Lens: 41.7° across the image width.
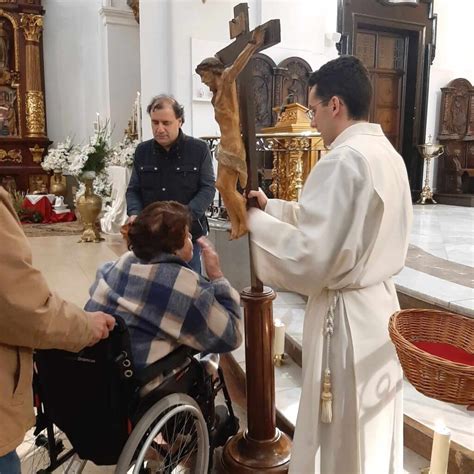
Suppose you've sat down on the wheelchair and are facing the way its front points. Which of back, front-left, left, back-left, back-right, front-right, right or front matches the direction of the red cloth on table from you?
front-left

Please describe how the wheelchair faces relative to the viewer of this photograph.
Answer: facing away from the viewer and to the right of the viewer

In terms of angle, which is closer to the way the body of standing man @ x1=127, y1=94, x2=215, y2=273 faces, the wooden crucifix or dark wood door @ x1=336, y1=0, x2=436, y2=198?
the wooden crucifix

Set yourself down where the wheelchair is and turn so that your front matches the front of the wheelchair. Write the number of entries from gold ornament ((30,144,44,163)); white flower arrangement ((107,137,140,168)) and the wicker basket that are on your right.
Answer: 1

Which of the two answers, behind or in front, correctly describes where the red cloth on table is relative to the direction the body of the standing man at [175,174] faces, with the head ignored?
behind

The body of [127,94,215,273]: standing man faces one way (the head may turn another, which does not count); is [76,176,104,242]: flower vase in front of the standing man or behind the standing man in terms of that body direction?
behind

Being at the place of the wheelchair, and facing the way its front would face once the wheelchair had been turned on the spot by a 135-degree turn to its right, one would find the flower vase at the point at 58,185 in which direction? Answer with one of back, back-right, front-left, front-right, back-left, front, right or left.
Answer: back

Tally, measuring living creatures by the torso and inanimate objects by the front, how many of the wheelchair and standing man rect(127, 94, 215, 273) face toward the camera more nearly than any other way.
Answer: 1

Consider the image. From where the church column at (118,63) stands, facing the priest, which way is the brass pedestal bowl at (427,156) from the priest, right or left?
left

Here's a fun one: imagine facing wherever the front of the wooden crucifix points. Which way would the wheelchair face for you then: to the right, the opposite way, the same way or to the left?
the opposite way

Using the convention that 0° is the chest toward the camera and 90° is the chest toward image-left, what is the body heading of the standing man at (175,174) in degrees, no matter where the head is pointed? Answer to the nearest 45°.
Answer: approximately 0°

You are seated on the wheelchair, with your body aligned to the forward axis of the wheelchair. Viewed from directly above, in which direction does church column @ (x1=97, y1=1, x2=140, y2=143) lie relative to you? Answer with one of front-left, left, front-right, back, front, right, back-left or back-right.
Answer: front-left

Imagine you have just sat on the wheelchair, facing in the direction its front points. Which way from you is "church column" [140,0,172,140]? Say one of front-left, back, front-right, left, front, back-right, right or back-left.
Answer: front-left
